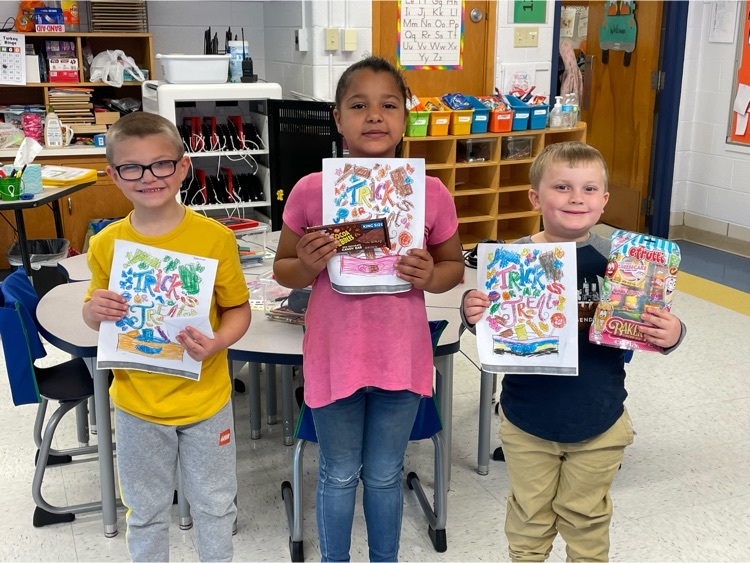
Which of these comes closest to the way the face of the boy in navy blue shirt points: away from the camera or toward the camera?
toward the camera

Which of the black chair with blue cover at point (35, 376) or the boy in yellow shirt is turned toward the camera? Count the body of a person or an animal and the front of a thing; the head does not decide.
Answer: the boy in yellow shirt

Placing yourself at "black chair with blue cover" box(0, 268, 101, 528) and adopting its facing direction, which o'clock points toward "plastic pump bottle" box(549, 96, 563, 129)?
The plastic pump bottle is roughly at 11 o'clock from the black chair with blue cover.

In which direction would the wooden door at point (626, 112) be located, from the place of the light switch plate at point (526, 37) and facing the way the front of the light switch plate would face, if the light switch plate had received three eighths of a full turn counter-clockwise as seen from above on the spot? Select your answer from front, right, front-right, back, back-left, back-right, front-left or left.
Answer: front

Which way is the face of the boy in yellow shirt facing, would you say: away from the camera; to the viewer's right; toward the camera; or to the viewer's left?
toward the camera

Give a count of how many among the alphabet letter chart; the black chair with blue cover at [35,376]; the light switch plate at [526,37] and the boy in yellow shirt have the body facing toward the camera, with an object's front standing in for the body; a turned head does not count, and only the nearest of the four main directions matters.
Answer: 3

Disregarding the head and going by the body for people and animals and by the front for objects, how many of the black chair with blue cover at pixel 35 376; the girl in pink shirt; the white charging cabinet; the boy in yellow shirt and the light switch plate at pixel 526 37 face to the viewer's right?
1

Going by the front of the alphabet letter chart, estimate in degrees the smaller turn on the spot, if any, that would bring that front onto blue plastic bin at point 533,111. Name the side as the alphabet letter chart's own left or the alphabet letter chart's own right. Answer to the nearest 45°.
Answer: approximately 90° to the alphabet letter chart's own left

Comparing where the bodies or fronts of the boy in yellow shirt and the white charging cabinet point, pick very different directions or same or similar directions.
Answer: same or similar directions

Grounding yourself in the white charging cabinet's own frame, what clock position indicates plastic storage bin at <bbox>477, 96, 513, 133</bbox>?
The plastic storage bin is roughly at 9 o'clock from the white charging cabinet.

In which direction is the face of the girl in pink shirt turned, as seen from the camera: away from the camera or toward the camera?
toward the camera

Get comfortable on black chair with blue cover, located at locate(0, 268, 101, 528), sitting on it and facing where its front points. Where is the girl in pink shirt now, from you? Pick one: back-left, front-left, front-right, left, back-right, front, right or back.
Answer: front-right

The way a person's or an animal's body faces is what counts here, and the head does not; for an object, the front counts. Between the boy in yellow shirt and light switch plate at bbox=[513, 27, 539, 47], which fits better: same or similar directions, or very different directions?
same or similar directions

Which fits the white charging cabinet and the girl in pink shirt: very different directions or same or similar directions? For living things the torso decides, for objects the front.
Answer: same or similar directions

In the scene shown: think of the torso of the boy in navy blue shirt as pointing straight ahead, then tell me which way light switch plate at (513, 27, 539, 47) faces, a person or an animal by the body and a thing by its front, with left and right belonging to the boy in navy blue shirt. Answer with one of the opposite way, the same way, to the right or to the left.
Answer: the same way

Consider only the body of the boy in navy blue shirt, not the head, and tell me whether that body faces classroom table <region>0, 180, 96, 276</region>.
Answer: no

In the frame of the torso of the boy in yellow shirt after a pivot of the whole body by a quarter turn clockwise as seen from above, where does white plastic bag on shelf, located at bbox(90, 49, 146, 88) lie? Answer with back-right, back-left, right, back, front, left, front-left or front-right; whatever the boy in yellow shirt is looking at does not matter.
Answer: right

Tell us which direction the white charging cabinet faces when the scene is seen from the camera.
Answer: facing the viewer

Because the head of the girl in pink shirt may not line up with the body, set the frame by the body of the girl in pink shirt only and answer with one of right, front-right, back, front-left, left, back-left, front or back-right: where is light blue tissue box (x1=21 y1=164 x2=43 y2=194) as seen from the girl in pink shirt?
back-right

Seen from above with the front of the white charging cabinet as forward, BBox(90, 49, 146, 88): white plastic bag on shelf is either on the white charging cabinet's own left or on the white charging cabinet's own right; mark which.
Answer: on the white charging cabinet's own right

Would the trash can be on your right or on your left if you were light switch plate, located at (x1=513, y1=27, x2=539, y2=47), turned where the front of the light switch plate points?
on your right

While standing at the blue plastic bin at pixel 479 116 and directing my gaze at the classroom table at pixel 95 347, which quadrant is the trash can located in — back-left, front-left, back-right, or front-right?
front-right

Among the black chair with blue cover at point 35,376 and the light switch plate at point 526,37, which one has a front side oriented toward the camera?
the light switch plate
